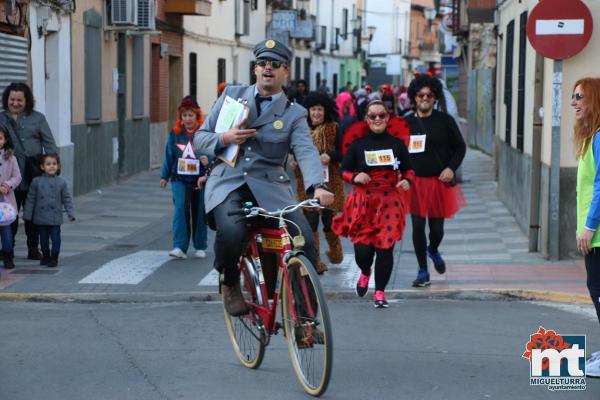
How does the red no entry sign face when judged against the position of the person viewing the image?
facing the viewer

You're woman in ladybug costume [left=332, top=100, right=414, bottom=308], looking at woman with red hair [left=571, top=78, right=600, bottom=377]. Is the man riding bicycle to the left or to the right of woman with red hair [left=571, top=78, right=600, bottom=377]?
right

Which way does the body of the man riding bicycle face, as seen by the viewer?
toward the camera

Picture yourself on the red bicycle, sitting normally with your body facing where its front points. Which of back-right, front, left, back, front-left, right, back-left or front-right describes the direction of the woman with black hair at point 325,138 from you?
back-left

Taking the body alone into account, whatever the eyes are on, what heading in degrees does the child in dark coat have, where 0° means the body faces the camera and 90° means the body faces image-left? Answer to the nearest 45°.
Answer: approximately 0°

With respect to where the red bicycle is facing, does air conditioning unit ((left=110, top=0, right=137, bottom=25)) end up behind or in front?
behind

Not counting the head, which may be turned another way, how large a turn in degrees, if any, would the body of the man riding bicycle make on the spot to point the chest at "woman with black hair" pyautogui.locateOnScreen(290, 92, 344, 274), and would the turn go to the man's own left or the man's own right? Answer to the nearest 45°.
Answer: approximately 180°

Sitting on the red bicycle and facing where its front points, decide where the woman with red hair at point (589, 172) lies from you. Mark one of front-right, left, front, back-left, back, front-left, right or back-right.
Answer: front-left

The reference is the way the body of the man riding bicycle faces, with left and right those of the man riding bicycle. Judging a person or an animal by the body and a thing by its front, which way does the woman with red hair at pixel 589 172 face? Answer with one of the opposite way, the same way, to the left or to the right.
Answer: to the right

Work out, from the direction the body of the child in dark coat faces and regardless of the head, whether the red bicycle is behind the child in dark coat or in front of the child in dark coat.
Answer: in front

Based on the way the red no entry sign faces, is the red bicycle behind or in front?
in front

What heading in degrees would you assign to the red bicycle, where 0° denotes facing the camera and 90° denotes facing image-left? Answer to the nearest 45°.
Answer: approximately 315°

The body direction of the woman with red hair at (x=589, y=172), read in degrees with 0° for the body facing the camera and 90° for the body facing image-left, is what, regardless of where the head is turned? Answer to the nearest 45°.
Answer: approximately 90°

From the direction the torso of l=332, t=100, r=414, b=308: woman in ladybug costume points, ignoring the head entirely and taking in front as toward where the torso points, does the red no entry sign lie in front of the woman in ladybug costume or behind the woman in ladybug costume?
behind

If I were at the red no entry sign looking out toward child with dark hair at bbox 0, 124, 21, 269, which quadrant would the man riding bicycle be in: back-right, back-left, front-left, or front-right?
front-left
